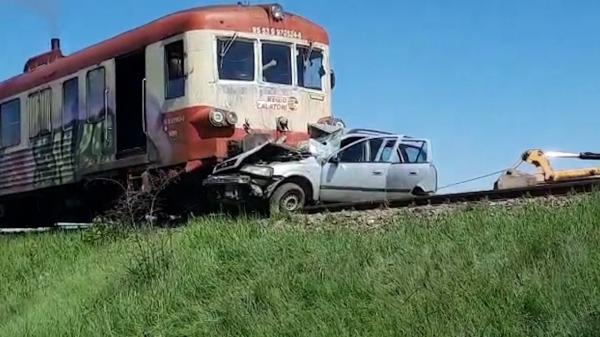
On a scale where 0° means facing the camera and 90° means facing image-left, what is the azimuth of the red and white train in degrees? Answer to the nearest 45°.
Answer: approximately 315°

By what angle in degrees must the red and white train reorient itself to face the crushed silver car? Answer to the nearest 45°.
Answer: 0° — it already faces it

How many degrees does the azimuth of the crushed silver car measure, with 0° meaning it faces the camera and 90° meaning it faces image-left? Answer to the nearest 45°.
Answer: approximately 45°
